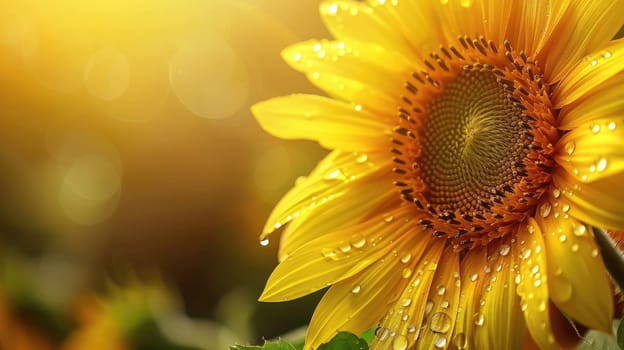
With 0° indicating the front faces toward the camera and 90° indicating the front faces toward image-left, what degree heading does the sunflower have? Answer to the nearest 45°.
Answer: approximately 45°
